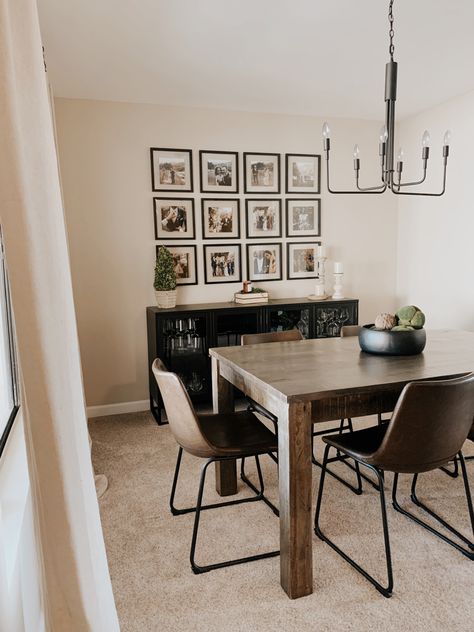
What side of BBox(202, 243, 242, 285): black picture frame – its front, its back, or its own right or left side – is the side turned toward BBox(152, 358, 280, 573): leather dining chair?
front

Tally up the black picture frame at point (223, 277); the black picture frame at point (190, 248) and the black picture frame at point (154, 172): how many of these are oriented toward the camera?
3

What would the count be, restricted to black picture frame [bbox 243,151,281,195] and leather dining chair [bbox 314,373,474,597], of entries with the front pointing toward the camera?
1

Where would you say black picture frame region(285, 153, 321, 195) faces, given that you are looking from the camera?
facing the viewer

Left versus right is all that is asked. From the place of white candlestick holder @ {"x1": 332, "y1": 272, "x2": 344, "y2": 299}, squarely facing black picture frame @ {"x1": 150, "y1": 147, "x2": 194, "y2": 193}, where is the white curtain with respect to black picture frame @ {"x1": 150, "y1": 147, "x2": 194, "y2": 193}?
left

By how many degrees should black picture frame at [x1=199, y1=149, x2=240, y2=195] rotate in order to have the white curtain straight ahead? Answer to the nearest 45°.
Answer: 0° — it already faces it

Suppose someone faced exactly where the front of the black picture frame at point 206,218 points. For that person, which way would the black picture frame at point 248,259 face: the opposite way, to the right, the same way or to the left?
the same way

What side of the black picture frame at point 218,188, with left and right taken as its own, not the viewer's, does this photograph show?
front

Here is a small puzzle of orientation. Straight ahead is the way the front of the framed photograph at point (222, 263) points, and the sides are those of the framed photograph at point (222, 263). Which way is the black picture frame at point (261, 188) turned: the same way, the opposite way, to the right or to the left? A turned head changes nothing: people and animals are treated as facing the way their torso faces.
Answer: the same way

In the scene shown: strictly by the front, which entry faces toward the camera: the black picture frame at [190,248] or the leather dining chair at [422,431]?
the black picture frame

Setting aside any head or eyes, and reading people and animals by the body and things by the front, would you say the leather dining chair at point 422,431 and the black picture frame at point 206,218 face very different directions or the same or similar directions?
very different directions

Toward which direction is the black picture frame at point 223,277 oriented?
toward the camera

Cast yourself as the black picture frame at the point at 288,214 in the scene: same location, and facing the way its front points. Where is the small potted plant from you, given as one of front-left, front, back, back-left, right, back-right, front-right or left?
front-right
